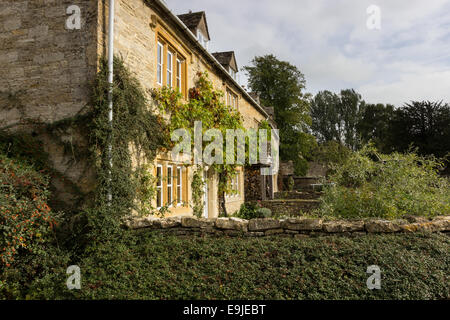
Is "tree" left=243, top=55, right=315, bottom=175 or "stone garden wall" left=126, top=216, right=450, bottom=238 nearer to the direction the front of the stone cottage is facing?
the stone garden wall

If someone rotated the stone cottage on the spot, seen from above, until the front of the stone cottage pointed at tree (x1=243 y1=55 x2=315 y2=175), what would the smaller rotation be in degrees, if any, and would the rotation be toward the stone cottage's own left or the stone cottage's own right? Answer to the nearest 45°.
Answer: approximately 90° to the stone cottage's own left

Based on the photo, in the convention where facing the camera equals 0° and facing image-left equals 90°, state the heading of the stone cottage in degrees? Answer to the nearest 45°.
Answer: approximately 315°

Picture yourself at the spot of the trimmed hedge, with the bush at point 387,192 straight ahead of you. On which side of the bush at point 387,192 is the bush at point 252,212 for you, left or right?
left

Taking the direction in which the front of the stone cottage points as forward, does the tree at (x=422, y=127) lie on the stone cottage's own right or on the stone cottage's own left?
on the stone cottage's own left
